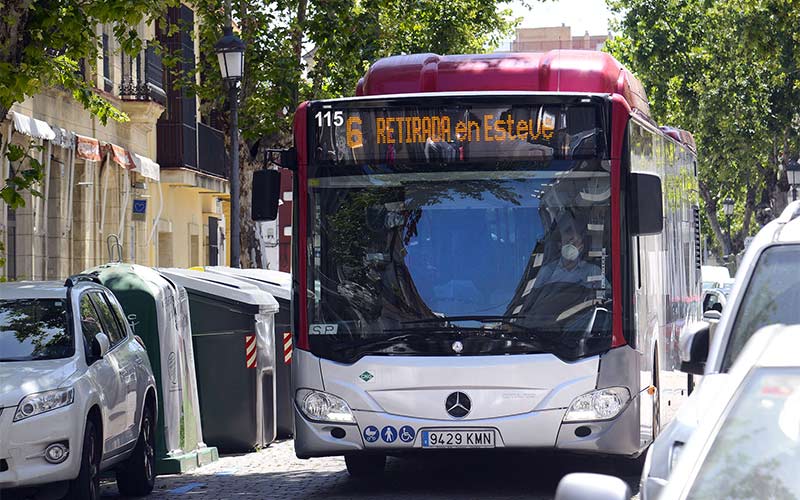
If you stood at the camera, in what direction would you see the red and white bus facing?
facing the viewer

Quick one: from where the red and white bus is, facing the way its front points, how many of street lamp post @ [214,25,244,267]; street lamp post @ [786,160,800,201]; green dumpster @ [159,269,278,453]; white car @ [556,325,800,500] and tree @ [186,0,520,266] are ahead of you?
1

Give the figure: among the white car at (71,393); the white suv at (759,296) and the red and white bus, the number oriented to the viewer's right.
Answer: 0

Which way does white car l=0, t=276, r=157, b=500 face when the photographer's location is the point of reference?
facing the viewer and to the left of the viewer

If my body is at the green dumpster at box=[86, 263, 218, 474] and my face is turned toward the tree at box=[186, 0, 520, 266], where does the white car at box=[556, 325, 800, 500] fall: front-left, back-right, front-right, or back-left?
back-right

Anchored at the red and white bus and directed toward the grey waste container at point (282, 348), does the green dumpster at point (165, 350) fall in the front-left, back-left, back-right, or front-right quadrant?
front-left
